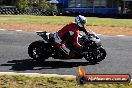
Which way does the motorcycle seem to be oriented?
to the viewer's right

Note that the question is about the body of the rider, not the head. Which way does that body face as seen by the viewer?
to the viewer's right
